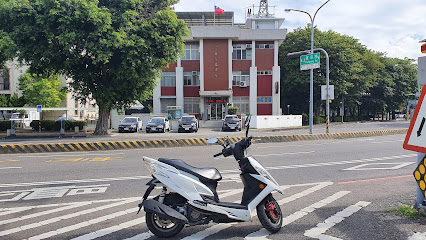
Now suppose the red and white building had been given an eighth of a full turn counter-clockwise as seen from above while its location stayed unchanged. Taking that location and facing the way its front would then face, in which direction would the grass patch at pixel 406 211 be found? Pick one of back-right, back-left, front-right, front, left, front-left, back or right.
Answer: front-right

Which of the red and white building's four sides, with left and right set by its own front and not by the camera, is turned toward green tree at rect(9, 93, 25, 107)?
right

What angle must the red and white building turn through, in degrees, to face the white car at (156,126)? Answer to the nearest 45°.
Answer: approximately 45° to its right

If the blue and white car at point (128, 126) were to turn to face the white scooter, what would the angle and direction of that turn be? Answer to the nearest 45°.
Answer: approximately 45° to its left

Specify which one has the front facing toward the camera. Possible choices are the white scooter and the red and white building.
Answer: the red and white building

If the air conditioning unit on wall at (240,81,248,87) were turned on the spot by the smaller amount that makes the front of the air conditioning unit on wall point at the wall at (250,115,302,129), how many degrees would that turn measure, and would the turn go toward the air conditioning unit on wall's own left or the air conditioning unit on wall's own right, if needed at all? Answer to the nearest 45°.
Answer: approximately 45° to the air conditioning unit on wall's own left

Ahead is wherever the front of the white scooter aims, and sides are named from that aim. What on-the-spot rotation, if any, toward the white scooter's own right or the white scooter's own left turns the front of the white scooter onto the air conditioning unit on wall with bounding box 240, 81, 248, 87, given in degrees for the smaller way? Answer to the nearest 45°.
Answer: approximately 90° to the white scooter's own left

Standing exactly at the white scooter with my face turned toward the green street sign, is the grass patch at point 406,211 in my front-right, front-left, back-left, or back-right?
front-right

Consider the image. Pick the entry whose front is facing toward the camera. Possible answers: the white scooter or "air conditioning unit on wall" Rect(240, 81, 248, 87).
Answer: the air conditioning unit on wall

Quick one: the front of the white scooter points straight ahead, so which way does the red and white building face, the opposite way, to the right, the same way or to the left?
to the right

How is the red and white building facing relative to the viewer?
toward the camera

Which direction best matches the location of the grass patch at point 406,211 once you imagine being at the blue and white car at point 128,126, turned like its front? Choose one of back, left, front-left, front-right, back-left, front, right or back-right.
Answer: front-left

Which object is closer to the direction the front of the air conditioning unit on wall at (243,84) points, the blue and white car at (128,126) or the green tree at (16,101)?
the blue and white car

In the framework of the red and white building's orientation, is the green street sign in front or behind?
in front

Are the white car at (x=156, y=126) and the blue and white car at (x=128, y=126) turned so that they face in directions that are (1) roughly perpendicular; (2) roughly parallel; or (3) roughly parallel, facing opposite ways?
roughly parallel

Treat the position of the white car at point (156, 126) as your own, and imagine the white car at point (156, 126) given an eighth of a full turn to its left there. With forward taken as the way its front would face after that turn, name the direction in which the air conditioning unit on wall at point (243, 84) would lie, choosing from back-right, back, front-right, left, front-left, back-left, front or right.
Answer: back-left

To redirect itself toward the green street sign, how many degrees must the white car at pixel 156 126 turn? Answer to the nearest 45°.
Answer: approximately 90° to its left

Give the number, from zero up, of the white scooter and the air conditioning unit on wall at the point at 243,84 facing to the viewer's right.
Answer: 1

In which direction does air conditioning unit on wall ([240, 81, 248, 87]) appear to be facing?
toward the camera

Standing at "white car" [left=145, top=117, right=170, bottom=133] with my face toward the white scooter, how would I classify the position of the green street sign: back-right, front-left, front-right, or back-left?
front-left

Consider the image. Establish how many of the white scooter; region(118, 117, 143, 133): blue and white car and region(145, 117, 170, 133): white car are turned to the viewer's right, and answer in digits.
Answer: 1
